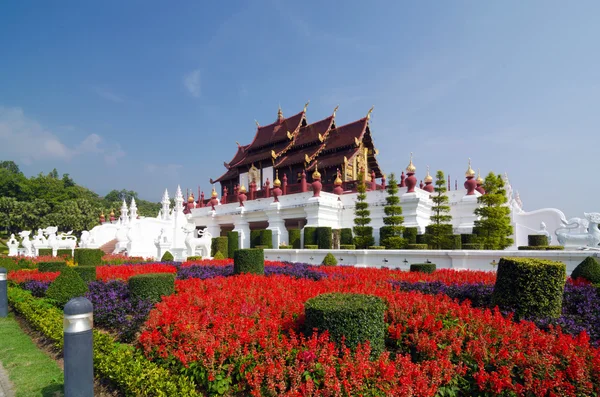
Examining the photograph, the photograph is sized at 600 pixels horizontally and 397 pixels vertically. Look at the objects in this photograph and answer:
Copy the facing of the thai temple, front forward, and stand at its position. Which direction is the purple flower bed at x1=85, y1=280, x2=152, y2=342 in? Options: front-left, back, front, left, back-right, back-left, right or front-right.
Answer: front-right

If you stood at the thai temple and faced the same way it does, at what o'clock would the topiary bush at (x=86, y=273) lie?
The topiary bush is roughly at 2 o'clock from the thai temple.

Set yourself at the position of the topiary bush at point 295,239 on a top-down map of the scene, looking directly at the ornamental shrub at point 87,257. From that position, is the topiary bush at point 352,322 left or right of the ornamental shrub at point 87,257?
left

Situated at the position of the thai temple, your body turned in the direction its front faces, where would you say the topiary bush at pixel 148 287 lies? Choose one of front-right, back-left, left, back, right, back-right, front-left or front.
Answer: front-right

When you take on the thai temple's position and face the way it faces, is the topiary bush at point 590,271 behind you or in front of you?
in front

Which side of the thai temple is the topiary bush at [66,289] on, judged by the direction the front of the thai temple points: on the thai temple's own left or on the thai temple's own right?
on the thai temple's own right

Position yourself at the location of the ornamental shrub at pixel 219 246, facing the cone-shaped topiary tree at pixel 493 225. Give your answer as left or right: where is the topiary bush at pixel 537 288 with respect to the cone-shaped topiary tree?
right
